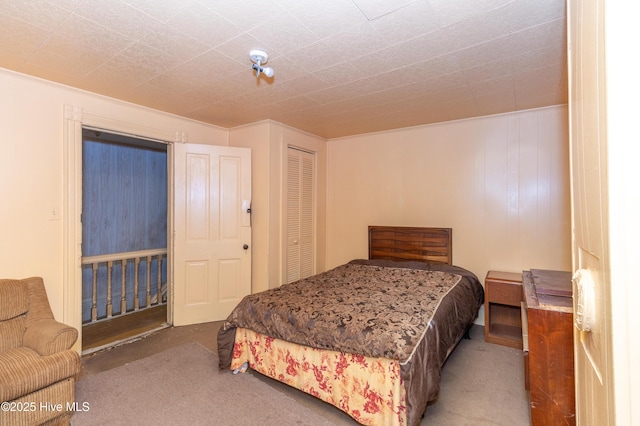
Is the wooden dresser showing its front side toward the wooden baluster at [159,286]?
yes

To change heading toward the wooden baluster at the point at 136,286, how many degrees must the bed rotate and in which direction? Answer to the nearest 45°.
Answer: approximately 90° to its right

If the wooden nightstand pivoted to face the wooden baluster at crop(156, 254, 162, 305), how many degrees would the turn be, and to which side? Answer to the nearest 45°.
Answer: approximately 45° to its right

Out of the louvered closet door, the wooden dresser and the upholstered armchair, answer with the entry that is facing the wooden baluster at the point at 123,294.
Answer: the wooden dresser

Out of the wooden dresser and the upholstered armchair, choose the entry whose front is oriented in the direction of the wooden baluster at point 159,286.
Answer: the wooden dresser

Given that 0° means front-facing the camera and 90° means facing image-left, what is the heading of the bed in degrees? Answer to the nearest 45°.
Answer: approximately 45°

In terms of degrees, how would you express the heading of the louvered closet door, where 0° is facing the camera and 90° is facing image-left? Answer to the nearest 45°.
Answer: approximately 315°

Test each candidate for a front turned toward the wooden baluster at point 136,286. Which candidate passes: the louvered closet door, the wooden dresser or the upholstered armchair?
the wooden dresser

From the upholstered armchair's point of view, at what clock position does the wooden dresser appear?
The wooden dresser is roughly at 12 o'clock from the upholstered armchair.

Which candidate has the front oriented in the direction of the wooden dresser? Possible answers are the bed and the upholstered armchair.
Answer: the upholstered armchair

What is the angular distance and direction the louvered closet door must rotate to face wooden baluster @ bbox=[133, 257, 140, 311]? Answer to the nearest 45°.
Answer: approximately 135° to its right

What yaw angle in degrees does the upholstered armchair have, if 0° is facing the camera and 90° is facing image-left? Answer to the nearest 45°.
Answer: approximately 315°

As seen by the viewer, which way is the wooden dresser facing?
to the viewer's left
